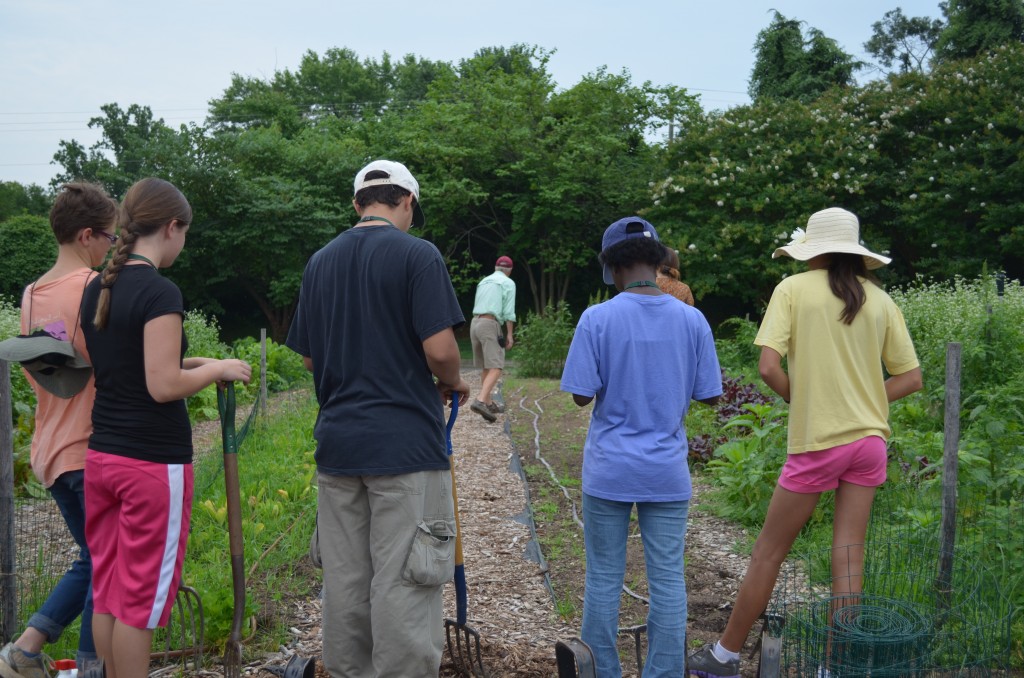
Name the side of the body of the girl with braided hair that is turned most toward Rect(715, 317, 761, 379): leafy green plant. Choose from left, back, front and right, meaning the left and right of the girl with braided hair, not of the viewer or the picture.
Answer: front

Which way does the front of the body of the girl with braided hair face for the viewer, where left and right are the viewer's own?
facing away from the viewer and to the right of the viewer

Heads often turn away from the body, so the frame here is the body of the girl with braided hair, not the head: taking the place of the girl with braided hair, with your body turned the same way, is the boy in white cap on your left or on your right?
on your right

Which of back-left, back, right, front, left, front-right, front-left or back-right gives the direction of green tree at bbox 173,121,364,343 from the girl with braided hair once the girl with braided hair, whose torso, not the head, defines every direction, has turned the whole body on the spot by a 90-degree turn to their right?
back-left

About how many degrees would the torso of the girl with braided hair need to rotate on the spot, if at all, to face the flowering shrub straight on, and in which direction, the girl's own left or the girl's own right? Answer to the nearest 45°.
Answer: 0° — they already face it

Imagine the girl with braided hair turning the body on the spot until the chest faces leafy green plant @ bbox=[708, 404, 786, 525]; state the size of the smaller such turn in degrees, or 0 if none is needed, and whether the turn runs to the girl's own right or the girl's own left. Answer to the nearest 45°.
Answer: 0° — they already face it

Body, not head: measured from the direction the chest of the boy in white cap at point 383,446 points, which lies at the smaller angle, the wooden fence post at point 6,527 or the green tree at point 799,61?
the green tree

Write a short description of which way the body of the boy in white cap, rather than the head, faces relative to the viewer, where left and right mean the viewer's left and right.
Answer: facing away from the viewer and to the right of the viewer

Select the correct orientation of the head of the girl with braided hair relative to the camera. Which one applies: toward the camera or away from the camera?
away from the camera

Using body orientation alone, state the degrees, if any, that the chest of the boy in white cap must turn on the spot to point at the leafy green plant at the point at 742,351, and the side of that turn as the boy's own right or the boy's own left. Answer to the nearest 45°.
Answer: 0° — they already face it

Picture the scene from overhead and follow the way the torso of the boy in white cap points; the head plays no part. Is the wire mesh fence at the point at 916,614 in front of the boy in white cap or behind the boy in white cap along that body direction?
in front

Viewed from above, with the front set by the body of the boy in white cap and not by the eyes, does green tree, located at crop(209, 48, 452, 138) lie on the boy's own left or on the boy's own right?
on the boy's own left

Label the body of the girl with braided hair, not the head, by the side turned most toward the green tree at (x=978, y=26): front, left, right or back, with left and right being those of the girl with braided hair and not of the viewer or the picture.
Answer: front

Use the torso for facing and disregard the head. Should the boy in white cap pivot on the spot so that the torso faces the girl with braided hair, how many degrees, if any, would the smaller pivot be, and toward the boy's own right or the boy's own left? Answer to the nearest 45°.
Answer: approximately 135° to the boy's own left

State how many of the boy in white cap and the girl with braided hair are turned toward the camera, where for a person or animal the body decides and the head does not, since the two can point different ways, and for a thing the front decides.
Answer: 0
